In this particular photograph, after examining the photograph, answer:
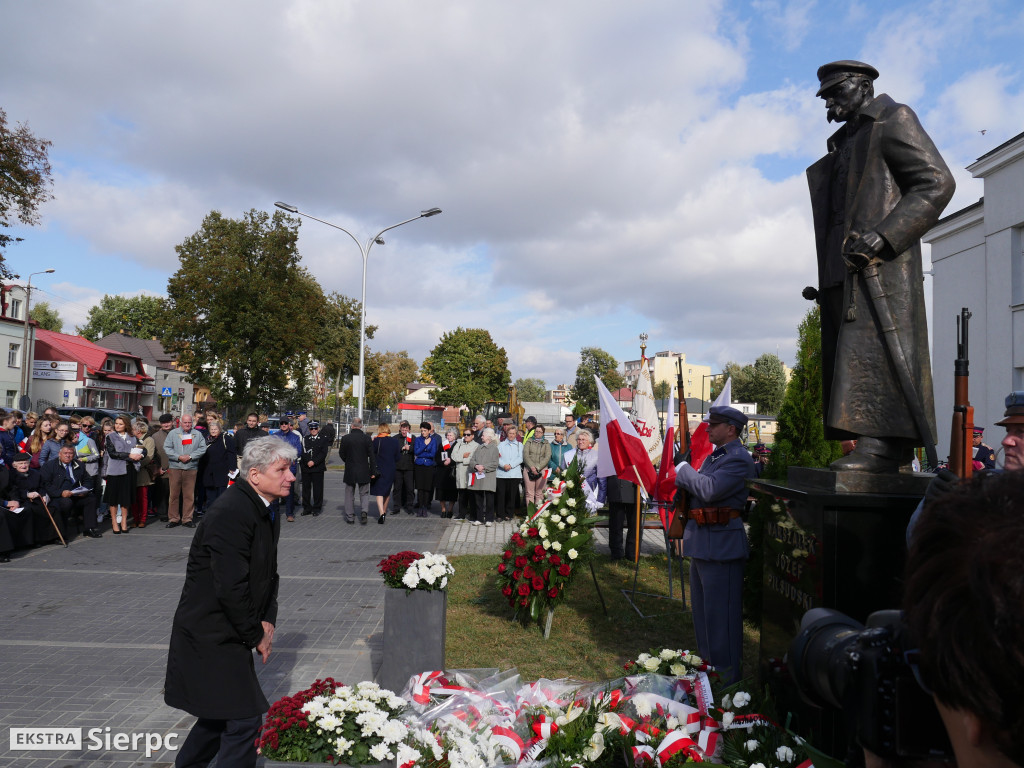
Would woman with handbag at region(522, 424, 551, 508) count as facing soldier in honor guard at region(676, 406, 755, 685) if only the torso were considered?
yes

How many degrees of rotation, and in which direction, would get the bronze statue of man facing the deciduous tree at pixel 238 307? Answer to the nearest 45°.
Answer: approximately 90° to its right

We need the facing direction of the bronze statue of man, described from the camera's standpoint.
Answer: facing the viewer and to the left of the viewer

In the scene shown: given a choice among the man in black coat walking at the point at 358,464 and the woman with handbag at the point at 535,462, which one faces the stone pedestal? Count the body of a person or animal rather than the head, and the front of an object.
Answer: the woman with handbag

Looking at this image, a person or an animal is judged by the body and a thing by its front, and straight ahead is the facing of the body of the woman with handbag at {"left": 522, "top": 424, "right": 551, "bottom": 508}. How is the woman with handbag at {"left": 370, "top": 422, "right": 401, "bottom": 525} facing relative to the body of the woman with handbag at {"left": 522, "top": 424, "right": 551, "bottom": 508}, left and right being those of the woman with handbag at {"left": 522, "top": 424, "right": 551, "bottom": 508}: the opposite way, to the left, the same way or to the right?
the opposite way

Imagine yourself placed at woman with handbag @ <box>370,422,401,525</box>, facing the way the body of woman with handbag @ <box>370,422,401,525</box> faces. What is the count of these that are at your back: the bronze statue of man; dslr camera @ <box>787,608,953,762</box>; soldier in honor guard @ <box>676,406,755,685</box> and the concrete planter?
4

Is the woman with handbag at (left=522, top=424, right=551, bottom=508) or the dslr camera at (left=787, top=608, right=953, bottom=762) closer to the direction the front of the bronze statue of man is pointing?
the dslr camera

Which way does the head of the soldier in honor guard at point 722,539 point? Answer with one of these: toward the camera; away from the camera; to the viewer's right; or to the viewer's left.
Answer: to the viewer's left

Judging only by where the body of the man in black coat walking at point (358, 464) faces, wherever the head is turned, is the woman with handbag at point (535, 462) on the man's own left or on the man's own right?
on the man's own right

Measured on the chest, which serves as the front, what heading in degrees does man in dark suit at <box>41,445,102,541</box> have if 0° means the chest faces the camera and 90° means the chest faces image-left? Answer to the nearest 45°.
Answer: approximately 315°

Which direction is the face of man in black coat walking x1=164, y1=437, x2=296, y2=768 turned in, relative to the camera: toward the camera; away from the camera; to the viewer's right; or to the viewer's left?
to the viewer's right

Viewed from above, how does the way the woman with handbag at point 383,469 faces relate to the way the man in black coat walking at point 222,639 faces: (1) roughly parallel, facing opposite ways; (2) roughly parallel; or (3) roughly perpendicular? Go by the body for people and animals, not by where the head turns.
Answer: roughly perpendicular

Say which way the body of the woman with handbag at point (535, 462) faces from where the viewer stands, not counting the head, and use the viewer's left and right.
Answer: facing the viewer

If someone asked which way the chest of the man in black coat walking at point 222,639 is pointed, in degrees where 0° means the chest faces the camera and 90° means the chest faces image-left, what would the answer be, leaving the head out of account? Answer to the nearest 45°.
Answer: approximately 270°

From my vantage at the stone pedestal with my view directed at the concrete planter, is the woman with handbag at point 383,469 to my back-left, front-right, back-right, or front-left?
front-right

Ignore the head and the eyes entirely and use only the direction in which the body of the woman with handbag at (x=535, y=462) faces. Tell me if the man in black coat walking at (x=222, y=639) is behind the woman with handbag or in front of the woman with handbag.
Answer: in front

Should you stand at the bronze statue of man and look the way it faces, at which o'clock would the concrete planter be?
The concrete planter is roughly at 2 o'clock from the bronze statue of man.

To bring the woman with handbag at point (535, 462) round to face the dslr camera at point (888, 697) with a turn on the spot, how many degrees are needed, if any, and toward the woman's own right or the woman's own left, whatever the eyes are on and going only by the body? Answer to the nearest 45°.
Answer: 0° — they already face it

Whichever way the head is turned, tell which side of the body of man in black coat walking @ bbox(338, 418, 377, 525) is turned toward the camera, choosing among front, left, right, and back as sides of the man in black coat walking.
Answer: back

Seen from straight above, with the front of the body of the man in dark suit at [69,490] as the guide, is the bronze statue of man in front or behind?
in front
